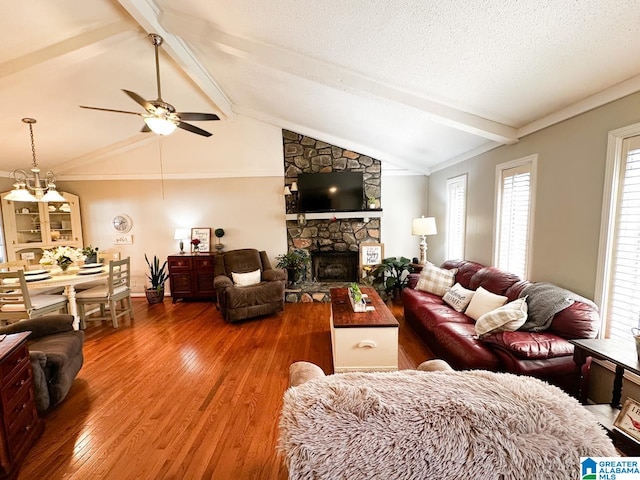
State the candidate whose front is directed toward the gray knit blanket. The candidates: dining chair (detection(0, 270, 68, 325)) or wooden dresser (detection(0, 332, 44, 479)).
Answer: the wooden dresser

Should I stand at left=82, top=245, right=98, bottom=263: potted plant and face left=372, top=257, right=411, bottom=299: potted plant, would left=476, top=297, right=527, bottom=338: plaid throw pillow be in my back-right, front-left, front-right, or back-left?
front-right

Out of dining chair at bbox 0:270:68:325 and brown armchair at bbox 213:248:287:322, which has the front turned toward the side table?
the brown armchair

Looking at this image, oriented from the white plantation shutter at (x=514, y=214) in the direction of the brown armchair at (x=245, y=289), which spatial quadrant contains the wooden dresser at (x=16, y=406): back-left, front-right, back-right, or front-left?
front-left

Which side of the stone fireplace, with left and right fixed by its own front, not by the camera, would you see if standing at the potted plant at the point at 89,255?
right

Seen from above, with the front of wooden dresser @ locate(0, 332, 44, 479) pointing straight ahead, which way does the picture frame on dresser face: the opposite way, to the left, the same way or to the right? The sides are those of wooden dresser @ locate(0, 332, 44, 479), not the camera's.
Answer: to the right

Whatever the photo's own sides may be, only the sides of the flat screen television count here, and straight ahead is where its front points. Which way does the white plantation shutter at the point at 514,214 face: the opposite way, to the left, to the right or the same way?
to the right

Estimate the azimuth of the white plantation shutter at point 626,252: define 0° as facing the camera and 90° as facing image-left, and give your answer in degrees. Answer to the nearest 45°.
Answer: approximately 45°

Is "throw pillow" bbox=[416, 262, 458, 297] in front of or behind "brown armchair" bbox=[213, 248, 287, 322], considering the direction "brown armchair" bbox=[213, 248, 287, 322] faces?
in front

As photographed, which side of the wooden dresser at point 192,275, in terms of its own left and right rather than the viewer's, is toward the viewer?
front

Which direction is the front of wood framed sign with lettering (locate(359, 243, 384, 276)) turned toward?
toward the camera

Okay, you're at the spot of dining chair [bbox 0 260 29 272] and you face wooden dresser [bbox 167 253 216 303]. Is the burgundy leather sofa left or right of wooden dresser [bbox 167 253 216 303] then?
right

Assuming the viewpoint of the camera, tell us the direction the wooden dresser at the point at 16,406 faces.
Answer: facing the viewer and to the right of the viewer

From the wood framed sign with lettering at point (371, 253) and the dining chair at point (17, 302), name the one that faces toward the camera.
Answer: the wood framed sign with lettering

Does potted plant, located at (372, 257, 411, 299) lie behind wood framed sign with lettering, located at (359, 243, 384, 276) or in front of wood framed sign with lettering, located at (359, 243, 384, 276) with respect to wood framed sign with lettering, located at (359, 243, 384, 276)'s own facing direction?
in front

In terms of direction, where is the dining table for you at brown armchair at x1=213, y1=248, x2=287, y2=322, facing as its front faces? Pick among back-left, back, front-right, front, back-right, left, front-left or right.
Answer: back-right

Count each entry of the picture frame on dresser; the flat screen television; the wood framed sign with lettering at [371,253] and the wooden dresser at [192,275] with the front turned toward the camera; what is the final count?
4

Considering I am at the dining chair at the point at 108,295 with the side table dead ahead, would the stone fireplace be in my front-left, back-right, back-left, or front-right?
front-left
